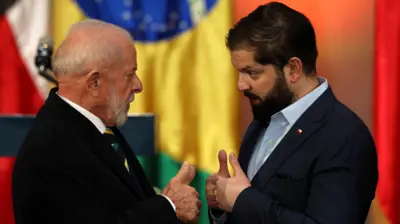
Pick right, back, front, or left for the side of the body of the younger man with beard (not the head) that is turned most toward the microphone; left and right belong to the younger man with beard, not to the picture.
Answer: right

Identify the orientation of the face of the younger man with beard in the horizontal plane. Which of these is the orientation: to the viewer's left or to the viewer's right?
to the viewer's left

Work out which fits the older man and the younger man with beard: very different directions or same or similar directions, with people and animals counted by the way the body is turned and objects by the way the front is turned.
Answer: very different directions

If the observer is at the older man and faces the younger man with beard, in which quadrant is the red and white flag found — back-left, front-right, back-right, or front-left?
back-left

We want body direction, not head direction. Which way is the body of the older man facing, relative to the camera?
to the viewer's right

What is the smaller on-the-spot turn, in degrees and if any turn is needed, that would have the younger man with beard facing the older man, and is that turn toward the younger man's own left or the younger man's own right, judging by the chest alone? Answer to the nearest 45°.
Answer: approximately 45° to the younger man's own right

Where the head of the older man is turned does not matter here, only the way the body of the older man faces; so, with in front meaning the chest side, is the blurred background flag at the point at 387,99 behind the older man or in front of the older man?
in front

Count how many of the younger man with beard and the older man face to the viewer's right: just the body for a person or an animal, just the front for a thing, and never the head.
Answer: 1

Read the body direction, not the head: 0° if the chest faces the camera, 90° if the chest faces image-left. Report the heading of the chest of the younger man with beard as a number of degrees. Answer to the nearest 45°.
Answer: approximately 45°

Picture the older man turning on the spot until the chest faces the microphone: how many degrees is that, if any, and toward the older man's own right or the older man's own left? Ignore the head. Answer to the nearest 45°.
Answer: approximately 90° to the older man's own left

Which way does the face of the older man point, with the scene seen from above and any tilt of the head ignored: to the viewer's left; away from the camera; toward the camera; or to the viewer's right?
to the viewer's right
